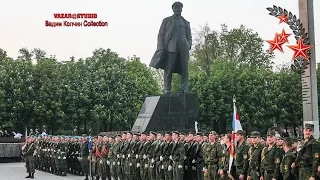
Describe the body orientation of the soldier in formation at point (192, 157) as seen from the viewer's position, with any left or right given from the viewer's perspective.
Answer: facing the viewer and to the left of the viewer

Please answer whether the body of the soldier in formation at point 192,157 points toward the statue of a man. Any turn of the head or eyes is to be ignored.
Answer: no
